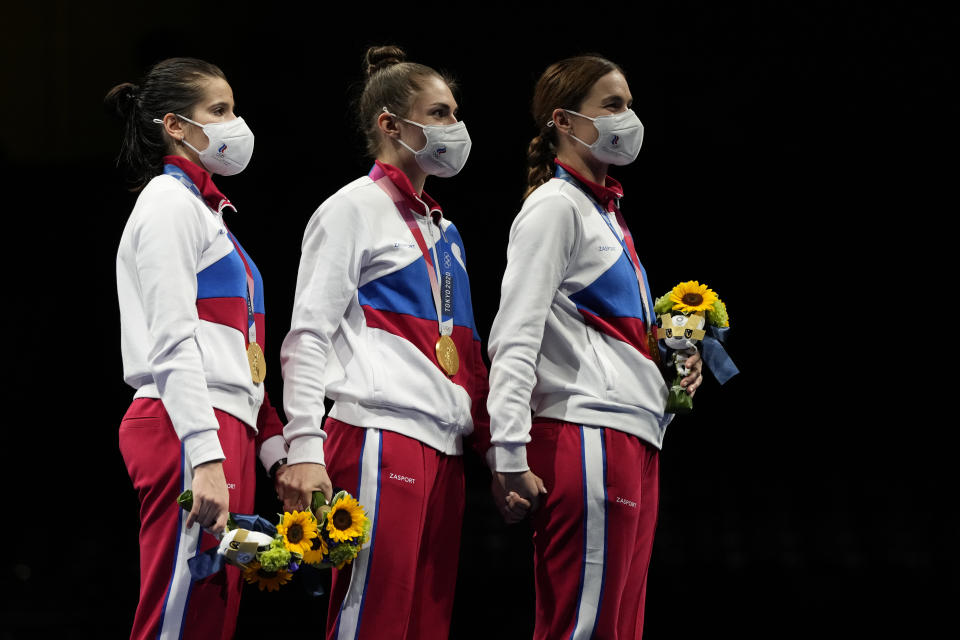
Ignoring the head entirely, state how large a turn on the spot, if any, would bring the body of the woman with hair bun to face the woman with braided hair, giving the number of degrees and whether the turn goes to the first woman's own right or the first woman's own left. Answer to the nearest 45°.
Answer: approximately 45° to the first woman's own left

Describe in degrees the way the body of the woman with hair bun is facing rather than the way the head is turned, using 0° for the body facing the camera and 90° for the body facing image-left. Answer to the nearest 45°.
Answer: approximately 315°

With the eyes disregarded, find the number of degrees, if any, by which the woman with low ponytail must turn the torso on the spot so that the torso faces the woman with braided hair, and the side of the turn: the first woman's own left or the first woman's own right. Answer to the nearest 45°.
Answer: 0° — they already face them

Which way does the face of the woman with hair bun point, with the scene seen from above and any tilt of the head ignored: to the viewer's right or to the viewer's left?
to the viewer's right

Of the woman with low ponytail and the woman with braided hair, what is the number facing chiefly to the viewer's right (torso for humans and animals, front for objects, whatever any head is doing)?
2

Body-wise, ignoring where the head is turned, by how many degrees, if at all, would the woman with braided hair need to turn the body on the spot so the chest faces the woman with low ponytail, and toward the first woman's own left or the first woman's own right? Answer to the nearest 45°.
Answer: approximately 135° to the first woman's own right

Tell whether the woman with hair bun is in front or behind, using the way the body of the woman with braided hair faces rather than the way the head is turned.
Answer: behind

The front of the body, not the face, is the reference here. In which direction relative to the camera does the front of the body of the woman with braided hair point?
to the viewer's right

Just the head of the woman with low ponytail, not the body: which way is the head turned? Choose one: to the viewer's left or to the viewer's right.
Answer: to the viewer's right

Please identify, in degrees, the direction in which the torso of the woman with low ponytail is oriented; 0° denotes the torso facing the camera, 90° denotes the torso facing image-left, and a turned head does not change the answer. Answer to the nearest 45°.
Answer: approximately 270°
